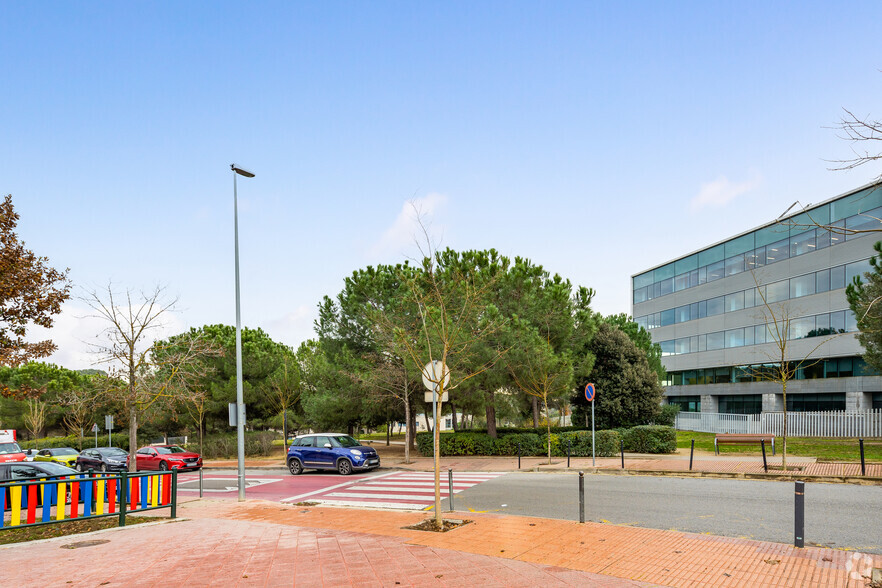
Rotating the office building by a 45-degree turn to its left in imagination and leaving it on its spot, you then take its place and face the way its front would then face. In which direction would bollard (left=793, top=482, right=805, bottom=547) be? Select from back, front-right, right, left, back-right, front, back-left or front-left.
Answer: front

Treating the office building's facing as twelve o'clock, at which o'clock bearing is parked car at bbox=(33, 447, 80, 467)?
The parked car is roughly at 12 o'clock from the office building.

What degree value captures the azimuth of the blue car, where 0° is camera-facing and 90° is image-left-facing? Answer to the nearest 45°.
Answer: approximately 315°

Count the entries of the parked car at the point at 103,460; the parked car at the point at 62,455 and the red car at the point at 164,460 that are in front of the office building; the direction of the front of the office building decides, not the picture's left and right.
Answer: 3

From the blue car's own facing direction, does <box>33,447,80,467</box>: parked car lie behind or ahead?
behind

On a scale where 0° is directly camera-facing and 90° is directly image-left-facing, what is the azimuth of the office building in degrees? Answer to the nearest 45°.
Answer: approximately 45°

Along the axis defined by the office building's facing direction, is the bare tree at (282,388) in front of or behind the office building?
in front

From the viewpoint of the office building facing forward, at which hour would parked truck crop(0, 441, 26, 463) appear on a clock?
The parked truck is roughly at 12 o'clock from the office building.

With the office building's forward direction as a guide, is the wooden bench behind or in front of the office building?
in front

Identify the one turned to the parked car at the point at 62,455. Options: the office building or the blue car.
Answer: the office building

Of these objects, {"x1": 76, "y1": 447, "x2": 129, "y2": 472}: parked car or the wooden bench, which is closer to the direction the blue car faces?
the wooden bench

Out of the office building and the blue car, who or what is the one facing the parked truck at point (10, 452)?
the office building

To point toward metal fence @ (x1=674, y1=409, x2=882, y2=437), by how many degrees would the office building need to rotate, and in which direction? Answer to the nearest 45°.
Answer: approximately 45° to its left
